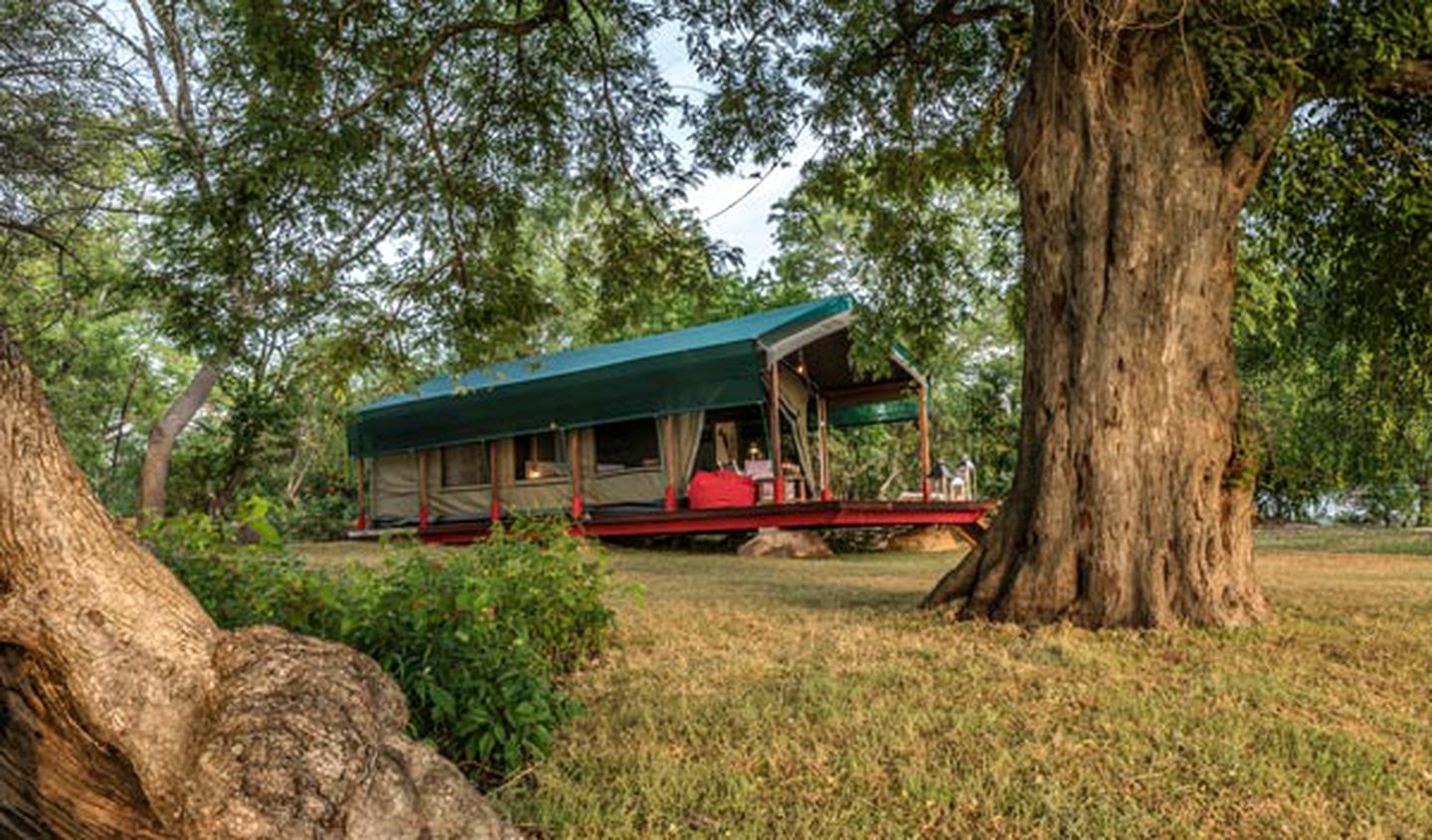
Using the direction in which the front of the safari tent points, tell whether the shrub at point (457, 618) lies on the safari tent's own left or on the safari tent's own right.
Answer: on the safari tent's own right

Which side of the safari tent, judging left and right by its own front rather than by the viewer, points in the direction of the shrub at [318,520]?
back

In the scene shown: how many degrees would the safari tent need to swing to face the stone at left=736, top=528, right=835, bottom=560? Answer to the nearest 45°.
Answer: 0° — it already faces it

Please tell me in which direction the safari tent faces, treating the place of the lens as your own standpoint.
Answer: facing the viewer and to the right of the viewer

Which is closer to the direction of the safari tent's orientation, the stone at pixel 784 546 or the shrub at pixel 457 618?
the stone

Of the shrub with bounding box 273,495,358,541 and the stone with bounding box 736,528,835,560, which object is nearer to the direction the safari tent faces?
the stone
